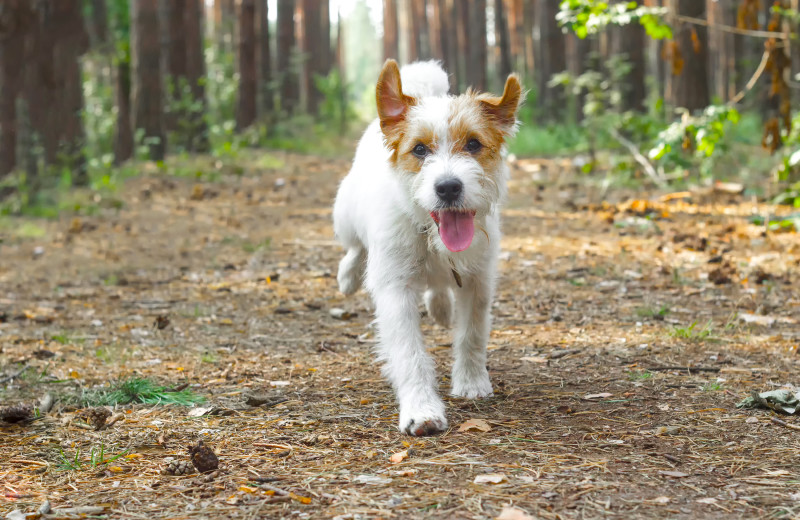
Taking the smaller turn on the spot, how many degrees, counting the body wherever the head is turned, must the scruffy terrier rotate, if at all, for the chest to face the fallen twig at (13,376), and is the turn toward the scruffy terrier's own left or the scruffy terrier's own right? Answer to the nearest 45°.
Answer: approximately 90° to the scruffy terrier's own right

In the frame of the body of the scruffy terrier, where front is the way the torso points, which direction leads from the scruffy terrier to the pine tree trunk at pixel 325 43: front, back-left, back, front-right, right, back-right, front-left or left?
back

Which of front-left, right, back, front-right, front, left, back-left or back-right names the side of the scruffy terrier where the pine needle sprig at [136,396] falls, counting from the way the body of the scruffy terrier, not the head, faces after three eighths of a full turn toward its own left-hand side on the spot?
back-left

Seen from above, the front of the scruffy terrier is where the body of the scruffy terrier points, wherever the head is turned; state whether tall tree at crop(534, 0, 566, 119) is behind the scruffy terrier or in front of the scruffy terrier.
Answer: behind

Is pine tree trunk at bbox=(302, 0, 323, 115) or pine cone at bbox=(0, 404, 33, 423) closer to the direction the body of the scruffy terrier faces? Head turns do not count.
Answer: the pine cone

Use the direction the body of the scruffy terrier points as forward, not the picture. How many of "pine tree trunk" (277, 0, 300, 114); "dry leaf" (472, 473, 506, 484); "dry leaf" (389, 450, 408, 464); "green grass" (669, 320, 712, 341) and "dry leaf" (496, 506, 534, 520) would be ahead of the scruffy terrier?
3

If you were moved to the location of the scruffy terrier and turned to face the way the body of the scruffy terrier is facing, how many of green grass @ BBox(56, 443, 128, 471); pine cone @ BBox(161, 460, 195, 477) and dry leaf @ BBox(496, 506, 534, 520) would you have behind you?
0

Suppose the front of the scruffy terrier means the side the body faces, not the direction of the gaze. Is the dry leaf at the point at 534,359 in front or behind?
behind

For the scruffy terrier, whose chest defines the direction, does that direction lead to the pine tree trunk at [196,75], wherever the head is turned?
no

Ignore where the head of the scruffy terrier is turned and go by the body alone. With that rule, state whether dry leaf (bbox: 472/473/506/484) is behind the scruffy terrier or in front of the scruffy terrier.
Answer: in front

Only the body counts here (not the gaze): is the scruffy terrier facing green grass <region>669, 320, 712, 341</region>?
no

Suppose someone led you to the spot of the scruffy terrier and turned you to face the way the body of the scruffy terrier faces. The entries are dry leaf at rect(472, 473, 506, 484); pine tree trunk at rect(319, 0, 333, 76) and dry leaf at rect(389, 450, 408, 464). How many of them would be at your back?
1

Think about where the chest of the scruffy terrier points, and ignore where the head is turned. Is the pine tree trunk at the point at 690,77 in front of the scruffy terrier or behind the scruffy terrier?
behind

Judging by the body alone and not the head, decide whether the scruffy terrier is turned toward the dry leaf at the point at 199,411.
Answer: no

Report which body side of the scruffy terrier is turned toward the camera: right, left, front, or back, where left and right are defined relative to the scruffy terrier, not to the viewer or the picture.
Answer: front

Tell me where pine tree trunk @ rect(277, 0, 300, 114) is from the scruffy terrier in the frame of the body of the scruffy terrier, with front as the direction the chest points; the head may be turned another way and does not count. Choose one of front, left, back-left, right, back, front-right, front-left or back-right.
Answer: back

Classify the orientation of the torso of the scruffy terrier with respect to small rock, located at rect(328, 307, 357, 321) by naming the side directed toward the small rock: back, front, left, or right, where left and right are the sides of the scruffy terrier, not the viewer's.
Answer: back

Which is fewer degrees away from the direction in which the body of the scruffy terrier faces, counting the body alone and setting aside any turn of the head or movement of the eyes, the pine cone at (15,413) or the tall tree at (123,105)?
the pine cone
